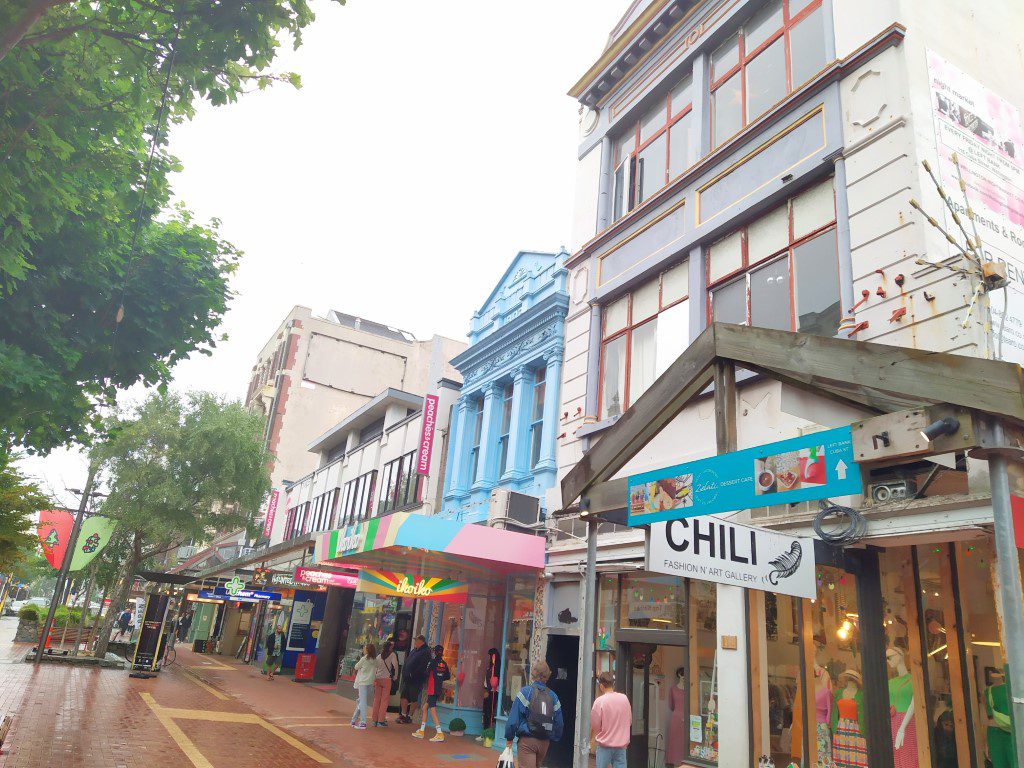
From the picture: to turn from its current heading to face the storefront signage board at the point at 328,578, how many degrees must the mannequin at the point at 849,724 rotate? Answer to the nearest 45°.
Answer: approximately 90° to its right

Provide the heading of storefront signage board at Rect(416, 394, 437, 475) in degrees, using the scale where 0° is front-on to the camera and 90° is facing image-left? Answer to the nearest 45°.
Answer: approximately 0°

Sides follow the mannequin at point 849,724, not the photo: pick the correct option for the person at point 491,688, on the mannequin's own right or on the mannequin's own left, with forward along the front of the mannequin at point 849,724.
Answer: on the mannequin's own right

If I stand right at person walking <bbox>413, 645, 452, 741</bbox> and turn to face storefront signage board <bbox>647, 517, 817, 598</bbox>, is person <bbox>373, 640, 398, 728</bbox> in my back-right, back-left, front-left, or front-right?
back-right

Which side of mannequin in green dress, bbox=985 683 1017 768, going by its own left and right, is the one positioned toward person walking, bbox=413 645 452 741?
right

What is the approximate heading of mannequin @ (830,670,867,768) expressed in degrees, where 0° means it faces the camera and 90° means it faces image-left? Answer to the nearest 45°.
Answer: approximately 45°
